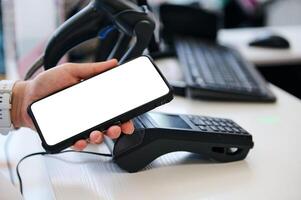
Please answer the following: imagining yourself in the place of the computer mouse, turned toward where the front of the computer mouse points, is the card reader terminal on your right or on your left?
on your left

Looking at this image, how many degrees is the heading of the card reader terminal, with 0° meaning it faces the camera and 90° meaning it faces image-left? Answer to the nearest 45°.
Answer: approximately 270°

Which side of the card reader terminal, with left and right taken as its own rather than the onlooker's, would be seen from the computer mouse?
left

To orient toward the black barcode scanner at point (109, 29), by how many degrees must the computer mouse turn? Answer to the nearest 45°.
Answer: approximately 45° to its left

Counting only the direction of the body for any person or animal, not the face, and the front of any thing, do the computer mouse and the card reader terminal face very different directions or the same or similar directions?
very different directions

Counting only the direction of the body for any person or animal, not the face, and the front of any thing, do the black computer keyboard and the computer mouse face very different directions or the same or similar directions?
very different directions

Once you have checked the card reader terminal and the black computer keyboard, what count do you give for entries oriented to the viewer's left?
0
